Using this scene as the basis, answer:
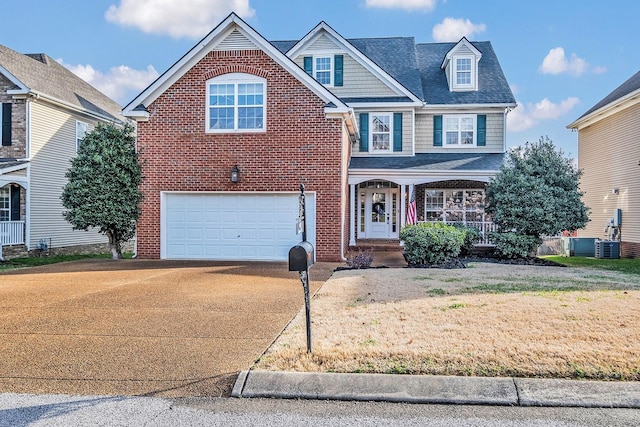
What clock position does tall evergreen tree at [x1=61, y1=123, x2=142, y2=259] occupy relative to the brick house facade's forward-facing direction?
The tall evergreen tree is roughly at 3 o'clock from the brick house facade.

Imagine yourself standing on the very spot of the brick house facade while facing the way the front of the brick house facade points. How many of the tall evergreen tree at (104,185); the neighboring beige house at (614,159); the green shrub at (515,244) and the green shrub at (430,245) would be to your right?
1

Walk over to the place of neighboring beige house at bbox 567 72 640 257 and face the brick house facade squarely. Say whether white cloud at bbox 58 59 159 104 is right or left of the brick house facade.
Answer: right

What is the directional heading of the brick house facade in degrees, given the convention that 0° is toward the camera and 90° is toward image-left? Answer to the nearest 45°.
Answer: approximately 0°

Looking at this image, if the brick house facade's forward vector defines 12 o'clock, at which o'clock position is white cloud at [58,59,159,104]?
The white cloud is roughly at 5 o'clock from the brick house facade.

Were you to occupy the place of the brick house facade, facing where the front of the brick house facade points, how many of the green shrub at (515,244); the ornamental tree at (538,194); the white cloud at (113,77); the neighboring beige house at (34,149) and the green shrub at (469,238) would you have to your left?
3

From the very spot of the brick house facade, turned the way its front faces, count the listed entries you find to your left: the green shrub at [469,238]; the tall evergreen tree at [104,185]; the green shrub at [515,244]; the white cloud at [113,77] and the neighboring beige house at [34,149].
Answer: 2

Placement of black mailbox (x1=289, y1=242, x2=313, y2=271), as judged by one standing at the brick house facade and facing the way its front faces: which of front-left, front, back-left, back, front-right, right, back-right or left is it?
front

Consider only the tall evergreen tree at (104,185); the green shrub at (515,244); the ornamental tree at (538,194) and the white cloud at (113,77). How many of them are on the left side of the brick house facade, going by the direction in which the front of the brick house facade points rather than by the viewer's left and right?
2

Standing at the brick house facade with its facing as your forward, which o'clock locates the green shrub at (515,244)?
The green shrub is roughly at 9 o'clock from the brick house facade.

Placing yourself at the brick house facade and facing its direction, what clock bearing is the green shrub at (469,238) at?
The green shrub is roughly at 9 o'clock from the brick house facade.

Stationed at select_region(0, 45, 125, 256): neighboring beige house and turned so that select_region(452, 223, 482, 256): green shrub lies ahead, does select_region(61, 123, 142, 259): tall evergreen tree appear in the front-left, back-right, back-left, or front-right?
front-right

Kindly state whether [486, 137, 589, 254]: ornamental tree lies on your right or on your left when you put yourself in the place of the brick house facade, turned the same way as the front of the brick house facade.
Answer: on your left

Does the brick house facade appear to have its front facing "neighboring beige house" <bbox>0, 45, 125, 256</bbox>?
no

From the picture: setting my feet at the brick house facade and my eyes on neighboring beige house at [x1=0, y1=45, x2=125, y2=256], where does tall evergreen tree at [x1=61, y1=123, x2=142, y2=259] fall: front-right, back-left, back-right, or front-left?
front-left

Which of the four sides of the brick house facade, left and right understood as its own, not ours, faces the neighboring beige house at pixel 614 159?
left
